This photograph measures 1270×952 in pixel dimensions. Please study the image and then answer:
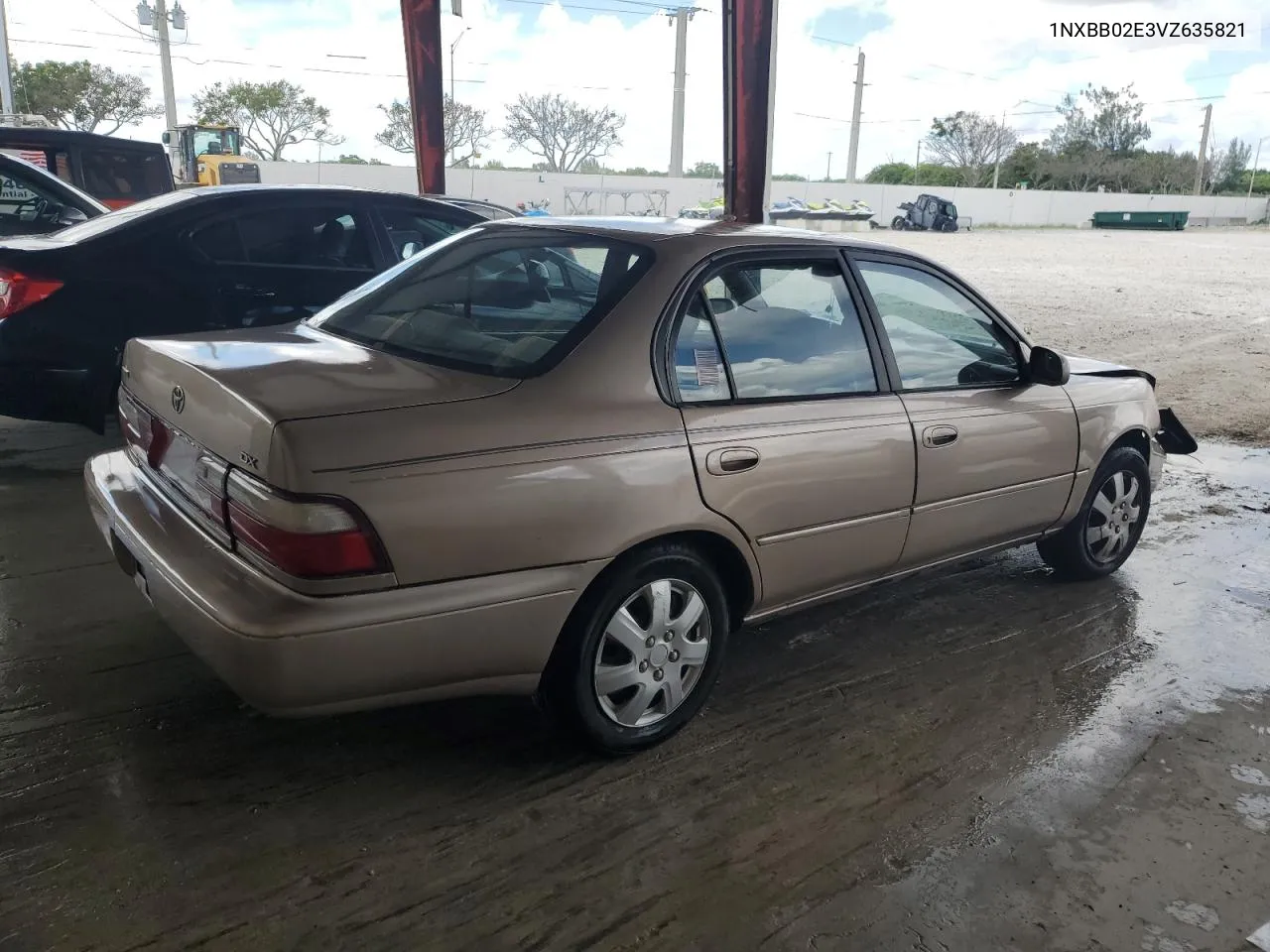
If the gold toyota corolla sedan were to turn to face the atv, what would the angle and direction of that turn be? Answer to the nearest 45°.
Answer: approximately 45° to its left

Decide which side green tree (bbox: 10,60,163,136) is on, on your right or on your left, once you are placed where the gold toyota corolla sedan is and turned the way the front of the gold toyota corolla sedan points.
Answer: on your left

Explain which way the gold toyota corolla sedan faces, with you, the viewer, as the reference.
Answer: facing away from the viewer and to the right of the viewer

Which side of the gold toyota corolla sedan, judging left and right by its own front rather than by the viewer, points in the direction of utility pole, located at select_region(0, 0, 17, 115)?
left

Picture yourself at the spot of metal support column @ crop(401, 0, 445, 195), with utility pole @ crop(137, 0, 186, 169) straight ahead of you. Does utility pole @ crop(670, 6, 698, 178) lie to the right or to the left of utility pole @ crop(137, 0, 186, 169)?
right

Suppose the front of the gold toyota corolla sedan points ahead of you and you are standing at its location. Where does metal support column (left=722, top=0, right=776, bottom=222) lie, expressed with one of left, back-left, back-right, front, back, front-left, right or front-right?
front-left

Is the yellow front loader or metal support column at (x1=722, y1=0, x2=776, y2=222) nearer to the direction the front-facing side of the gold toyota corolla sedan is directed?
the metal support column

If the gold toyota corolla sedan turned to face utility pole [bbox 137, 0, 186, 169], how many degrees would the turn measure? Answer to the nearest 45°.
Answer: approximately 90° to its left

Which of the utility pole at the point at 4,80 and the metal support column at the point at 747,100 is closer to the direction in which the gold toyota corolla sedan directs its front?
the metal support column

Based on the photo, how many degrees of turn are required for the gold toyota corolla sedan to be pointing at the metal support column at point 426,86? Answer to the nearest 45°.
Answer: approximately 45° to its left

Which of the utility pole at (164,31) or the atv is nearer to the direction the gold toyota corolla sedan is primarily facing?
the atv

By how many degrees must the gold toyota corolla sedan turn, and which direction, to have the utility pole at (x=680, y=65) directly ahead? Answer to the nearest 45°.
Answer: approximately 45° to its left
